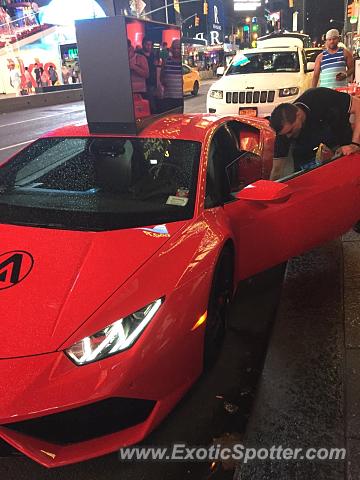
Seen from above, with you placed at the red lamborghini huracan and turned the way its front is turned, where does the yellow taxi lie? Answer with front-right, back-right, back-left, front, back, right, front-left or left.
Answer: back-right

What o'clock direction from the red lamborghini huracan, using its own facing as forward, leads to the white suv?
The white suv is roughly at 5 o'clock from the red lamborghini huracan.

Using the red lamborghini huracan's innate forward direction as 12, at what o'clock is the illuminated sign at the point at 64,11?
The illuminated sign is roughly at 4 o'clock from the red lamborghini huracan.

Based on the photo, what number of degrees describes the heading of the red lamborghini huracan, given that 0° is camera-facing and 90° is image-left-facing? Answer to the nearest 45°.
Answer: approximately 45°
